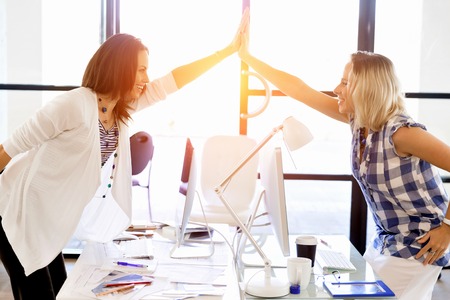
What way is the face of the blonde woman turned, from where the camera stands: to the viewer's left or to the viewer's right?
to the viewer's left

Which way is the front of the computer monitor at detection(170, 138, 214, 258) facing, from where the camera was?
facing to the left of the viewer

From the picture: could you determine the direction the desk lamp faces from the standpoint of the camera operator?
facing to the right of the viewer

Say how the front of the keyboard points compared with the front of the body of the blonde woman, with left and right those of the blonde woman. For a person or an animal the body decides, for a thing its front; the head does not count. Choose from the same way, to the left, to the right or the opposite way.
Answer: the opposite way

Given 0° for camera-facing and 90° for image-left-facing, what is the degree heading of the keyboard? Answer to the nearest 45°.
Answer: approximately 270°

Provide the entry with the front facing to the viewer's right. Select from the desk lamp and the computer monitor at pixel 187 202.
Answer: the desk lamp

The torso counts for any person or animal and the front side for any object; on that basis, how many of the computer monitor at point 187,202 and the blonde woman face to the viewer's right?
0

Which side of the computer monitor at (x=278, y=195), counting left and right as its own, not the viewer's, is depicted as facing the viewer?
right

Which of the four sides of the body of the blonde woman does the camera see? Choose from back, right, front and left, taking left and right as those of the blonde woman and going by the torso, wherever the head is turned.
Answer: left

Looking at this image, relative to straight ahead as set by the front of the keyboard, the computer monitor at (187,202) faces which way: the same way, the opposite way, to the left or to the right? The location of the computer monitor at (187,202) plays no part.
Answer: the opposite way
